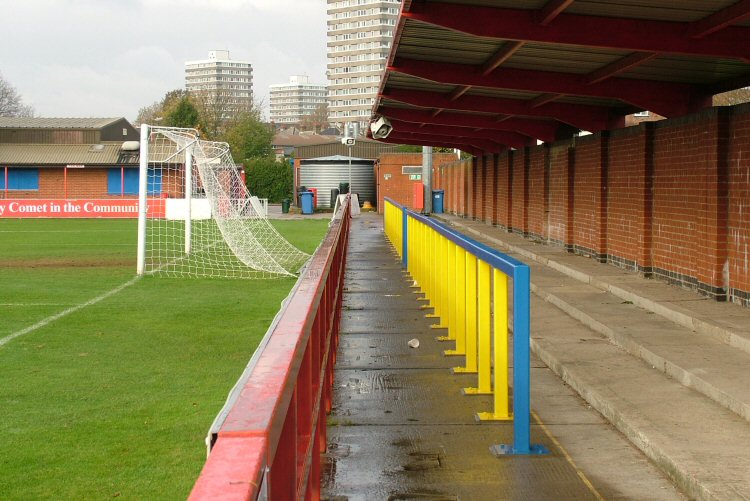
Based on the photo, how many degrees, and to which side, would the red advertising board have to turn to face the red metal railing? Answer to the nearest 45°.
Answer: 0° — it already faces it

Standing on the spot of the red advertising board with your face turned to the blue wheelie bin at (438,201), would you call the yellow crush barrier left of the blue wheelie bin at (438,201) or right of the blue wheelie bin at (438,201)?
right

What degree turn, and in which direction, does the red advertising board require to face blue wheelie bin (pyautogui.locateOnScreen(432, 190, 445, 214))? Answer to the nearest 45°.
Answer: approximately 45° to its left

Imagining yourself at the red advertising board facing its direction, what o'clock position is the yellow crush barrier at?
The yellow crush barrier is roughly at 12 o'clock from the red advertising board.

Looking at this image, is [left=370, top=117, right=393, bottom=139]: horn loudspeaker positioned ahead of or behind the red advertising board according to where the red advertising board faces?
ahead

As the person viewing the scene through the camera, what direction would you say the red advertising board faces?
facing the viewer

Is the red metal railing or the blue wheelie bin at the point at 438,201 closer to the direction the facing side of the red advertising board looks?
the red metal railing

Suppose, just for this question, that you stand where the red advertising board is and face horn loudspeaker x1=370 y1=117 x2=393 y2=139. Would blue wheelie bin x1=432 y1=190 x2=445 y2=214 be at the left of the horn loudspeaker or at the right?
left
